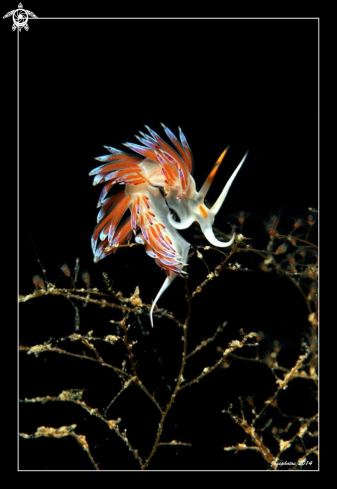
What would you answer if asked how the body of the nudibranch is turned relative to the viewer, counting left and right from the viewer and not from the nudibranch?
facing to the right of the viewer
